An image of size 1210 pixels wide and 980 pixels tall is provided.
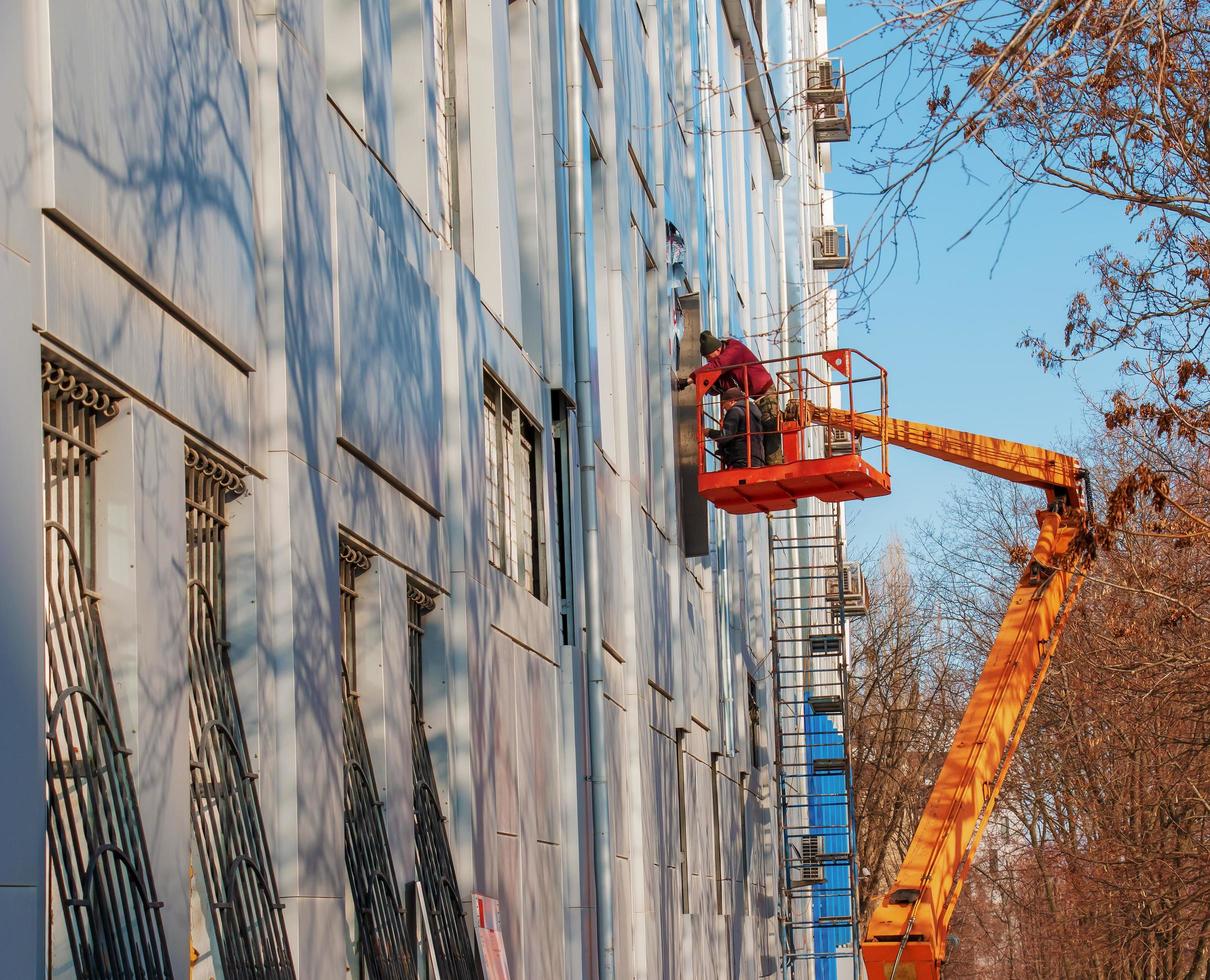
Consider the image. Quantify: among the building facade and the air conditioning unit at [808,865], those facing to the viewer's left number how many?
0

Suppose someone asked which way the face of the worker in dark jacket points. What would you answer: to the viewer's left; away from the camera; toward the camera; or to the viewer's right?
to the viewer's left

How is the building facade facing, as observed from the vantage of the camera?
facing the viewer and to the right of the viewer

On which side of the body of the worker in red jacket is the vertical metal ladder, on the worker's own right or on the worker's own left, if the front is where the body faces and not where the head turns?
on the worker's own right

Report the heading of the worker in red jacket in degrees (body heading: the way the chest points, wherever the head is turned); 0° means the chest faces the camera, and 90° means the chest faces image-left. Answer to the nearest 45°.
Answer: approximately 90°

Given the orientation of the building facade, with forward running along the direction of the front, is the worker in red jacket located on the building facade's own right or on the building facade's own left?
on the building facade's own left

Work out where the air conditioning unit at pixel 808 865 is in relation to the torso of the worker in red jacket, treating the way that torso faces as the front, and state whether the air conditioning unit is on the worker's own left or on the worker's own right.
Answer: on the worker's own right
